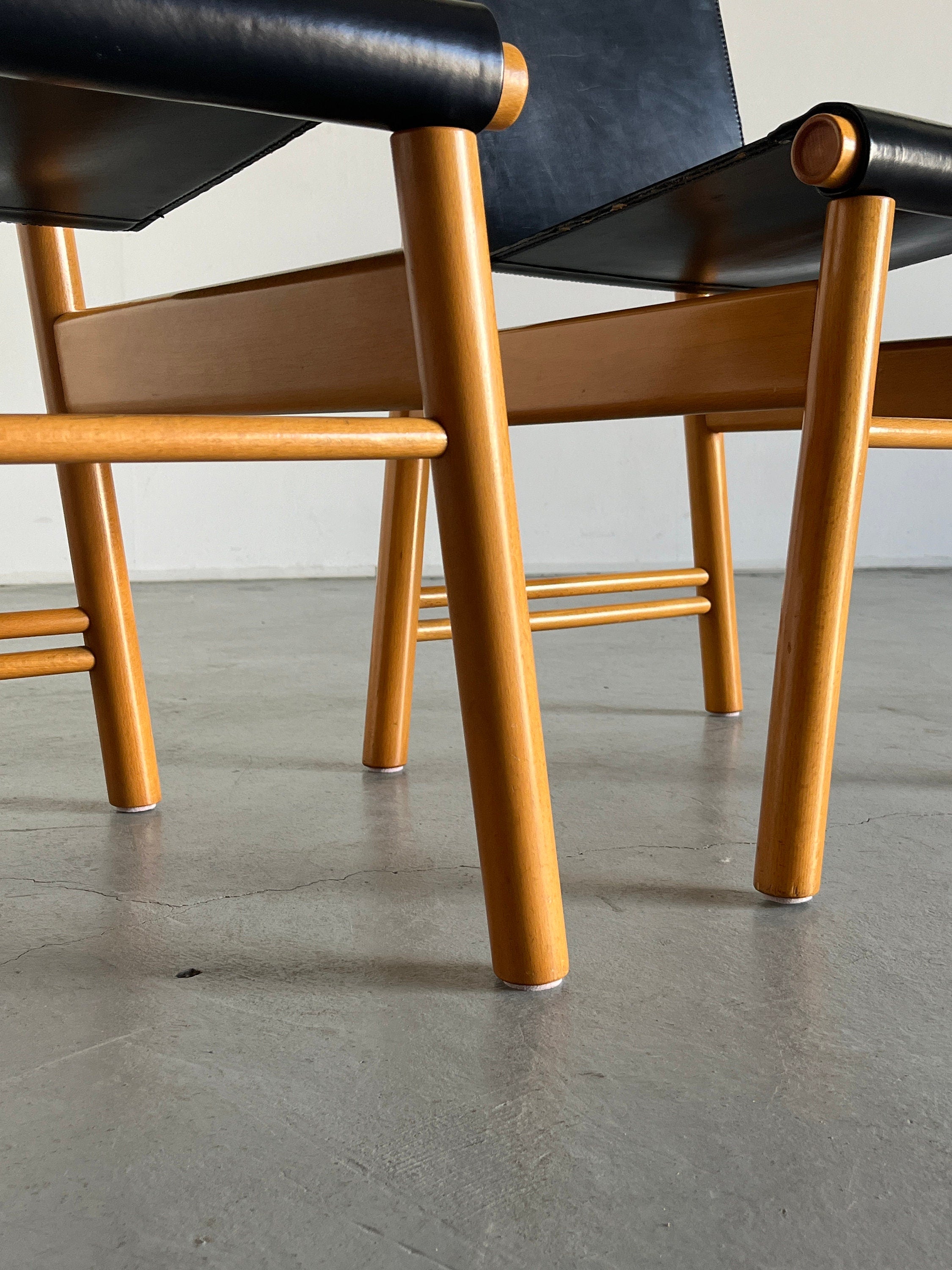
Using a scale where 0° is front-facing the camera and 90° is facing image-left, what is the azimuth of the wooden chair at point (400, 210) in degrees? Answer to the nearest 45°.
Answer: approximately 315°
